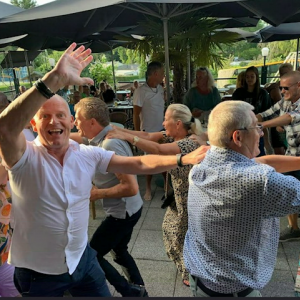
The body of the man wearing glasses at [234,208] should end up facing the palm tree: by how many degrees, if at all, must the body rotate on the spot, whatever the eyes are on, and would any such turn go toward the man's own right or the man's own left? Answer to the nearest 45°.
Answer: approximately 45° to the man's own left

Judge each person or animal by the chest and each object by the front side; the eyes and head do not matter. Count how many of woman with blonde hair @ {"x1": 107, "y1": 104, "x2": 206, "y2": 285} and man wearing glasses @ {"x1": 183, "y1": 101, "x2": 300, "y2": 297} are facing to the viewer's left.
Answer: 1

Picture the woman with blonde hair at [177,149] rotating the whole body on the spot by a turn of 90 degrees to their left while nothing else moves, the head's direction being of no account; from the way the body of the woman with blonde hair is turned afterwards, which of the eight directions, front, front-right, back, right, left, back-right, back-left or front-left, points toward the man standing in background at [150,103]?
back

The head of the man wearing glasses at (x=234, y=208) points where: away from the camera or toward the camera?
away from the camera

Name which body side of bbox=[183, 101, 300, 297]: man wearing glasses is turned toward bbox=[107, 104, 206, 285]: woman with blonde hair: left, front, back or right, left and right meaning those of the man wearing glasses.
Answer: left

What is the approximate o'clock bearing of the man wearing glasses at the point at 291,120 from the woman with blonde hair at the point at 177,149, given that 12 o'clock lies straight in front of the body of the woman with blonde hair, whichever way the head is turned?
The man wearing glasses is roughly at 5 o'clock from the woman with blonde hair.

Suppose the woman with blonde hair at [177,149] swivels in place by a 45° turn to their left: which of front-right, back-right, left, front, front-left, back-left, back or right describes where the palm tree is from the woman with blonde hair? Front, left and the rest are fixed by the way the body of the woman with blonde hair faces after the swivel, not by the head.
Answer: back-right

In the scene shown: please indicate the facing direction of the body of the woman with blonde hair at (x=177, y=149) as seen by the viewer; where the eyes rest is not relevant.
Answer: to the viewer's left
